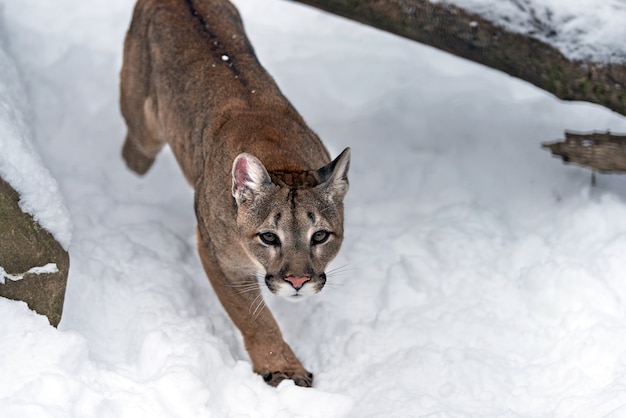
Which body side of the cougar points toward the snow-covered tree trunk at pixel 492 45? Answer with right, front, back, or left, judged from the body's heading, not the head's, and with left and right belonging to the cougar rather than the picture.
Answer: left

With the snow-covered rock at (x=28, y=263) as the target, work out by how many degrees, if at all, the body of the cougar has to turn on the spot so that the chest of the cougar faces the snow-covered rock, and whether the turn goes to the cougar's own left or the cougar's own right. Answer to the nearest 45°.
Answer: approximately 90° to the cougar's own right

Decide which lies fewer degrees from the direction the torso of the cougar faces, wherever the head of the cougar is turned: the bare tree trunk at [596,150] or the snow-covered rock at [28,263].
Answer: the bare tree trunk

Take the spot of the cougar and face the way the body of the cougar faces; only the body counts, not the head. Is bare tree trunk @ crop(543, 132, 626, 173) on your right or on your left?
on your left

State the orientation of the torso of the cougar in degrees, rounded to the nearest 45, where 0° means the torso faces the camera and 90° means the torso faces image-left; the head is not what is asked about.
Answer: approximately 315°
